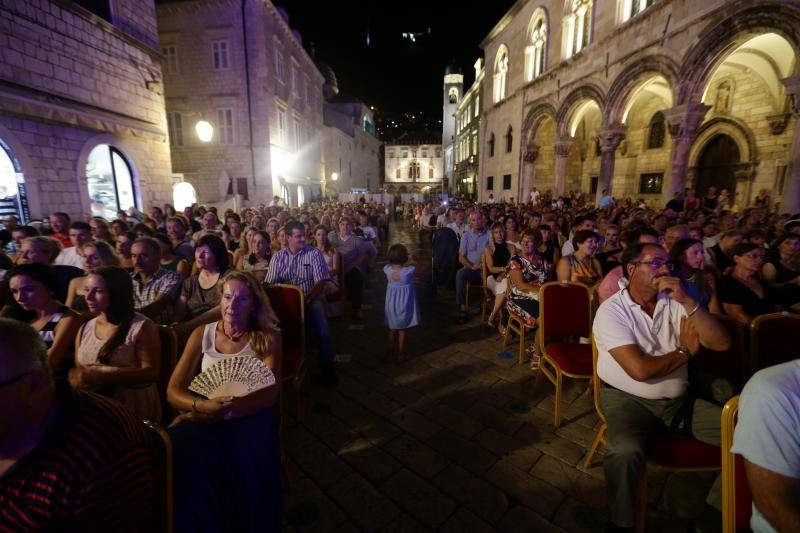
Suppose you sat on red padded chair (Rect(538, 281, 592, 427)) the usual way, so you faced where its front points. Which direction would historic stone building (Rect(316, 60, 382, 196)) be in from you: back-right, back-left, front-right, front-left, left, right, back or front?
back

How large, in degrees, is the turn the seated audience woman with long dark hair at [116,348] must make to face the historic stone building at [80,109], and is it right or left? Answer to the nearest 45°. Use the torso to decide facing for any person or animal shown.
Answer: approximately 135° to their right

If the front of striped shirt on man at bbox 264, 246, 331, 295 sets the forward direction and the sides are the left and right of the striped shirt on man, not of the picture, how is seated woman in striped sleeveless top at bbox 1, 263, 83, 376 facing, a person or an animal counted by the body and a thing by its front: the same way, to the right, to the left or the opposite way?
the same way

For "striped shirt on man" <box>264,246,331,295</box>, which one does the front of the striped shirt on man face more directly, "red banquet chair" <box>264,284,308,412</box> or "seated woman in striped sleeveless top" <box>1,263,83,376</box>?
the red banquet chair

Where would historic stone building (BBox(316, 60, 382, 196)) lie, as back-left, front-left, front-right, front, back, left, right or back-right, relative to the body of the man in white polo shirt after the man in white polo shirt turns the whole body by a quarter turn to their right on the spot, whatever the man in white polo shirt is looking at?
right

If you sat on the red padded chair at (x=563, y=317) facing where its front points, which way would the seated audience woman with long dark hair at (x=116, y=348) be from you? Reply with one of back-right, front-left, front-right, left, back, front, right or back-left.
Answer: right

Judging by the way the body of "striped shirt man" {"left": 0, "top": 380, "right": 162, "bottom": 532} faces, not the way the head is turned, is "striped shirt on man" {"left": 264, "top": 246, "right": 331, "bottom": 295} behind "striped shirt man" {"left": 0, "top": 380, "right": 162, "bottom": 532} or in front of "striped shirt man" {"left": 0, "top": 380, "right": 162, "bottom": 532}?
behind

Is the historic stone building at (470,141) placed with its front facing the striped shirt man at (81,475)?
no

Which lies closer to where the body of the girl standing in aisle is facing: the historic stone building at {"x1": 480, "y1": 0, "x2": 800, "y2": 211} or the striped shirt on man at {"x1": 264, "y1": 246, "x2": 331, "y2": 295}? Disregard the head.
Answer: the historic stone building

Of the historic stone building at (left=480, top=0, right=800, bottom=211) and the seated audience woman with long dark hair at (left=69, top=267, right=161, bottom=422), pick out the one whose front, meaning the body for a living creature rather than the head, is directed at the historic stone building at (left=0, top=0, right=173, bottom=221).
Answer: the historic stone building at (left=480, top=0, right=800, bottom=211)

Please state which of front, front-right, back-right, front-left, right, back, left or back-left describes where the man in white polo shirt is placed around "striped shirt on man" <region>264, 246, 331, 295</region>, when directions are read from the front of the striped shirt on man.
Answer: front-left

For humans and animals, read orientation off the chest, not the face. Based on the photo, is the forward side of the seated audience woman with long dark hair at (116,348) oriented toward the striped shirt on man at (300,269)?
no

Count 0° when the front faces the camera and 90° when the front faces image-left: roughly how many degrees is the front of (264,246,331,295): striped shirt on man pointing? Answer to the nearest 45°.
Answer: approximately 0°

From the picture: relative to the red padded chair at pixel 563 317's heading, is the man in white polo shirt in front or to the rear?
in front

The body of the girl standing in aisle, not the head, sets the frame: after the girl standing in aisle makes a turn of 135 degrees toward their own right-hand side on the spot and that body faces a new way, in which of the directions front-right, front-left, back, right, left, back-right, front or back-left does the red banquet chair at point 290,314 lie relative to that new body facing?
right

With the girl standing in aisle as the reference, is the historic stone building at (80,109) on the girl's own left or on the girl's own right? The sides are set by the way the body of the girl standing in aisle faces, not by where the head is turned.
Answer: on the girl's own left

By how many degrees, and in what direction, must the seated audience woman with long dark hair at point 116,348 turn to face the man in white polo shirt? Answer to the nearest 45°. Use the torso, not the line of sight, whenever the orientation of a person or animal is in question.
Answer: approximately 90° to their left

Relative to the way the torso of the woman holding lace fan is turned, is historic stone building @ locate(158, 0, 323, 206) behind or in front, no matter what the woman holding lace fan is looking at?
behind

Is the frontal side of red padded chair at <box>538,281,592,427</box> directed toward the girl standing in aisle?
no

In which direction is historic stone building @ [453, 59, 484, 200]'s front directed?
to the viewer's left

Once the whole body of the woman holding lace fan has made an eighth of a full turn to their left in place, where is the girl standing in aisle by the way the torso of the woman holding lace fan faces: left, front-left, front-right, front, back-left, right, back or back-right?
left
